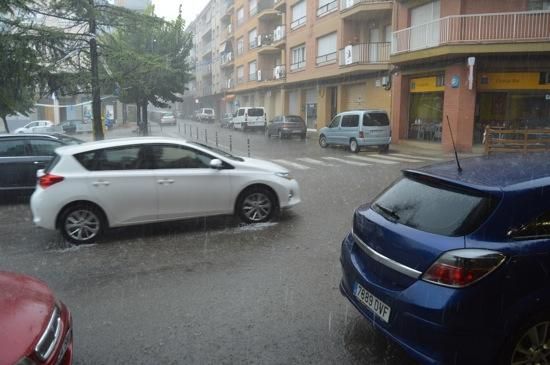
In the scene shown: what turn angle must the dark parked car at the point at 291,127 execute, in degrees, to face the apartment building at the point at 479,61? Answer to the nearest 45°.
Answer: approximately 180°

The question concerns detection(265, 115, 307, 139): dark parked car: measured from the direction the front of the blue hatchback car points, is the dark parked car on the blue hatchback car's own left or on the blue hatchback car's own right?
on the blue hatchback car's own left

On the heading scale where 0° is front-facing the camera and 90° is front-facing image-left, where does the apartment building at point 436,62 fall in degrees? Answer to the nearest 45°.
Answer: approximately 45°

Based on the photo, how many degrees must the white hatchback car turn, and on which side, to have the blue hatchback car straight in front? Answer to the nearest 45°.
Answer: approximately 45° to its right

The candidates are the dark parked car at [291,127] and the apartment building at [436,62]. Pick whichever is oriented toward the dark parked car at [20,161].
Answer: the apartment building

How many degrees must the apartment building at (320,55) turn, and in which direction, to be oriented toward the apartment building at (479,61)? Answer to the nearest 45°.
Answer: approximately 90° to its left

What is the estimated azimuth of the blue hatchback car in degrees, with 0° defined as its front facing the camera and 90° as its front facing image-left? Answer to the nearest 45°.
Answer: approximately 225°

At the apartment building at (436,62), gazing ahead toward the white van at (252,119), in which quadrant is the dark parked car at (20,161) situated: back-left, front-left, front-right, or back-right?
back-left

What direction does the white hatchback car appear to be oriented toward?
to the viewer's right

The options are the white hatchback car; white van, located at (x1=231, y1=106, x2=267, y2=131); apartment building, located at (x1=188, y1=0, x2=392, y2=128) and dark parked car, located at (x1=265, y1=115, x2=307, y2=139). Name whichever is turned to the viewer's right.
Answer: the white hatchback car

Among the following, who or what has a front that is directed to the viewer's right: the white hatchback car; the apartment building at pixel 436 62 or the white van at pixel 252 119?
the white hatchback car

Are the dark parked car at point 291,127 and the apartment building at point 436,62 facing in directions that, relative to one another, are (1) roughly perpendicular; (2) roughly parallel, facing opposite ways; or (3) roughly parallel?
roughly perpendicular

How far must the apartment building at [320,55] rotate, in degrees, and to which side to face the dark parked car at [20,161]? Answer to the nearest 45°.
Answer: approximately 45° to its left

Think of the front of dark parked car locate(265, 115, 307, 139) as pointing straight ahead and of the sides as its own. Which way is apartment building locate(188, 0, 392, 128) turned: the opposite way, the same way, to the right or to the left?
to the left
